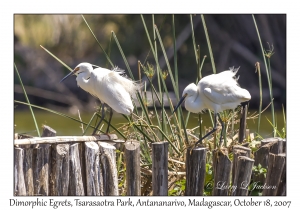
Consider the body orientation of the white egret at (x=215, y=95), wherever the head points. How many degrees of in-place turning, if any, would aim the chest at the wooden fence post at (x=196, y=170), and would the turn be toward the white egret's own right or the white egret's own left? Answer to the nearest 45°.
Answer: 0° — it already faces it

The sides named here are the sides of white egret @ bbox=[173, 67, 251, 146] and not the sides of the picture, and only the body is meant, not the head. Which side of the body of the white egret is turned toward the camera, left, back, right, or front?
left

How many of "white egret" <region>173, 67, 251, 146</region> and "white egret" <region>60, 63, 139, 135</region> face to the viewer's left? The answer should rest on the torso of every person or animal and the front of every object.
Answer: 2

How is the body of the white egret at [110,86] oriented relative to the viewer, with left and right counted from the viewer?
facing to the left of the viewer

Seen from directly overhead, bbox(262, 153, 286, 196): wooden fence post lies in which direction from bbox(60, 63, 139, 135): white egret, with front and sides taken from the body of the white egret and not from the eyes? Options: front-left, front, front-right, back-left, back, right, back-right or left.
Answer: back-left

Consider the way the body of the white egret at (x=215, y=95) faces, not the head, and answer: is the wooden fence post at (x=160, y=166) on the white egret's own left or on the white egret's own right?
on the white egret's own left

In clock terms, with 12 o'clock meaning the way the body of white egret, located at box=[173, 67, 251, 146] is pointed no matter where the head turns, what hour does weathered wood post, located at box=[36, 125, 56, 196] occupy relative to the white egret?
The weathered wood post is roughly at 11 o'clock from the white egret.
